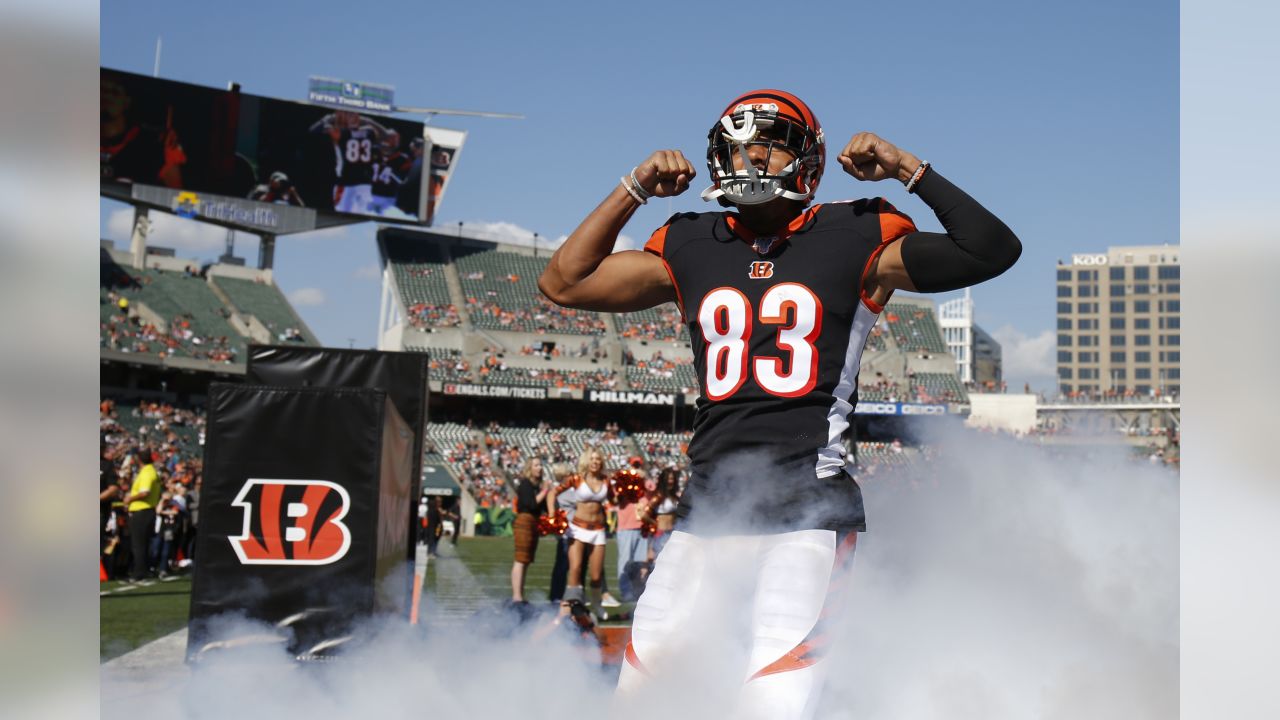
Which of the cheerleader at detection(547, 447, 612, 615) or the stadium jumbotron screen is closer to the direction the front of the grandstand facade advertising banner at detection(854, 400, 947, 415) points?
the cheerleader

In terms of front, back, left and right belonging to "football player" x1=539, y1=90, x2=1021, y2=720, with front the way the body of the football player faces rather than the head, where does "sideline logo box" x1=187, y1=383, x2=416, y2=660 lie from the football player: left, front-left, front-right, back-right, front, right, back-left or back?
back-right

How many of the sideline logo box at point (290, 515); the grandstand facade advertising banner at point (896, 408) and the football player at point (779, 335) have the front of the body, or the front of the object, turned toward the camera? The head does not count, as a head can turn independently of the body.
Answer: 3

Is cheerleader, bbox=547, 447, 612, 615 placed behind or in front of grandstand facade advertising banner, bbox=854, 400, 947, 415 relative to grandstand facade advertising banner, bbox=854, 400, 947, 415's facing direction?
in front

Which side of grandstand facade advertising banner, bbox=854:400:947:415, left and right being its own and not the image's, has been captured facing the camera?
front

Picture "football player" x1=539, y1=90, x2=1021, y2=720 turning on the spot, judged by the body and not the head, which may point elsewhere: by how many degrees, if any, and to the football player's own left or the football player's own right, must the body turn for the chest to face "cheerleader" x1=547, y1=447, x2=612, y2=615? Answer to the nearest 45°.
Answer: approximately 180°

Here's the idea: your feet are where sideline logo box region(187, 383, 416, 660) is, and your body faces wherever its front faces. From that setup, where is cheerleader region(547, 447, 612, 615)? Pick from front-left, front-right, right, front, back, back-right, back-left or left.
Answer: back-left

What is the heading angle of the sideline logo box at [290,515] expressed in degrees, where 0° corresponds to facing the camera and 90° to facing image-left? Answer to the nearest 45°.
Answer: approximately 0°

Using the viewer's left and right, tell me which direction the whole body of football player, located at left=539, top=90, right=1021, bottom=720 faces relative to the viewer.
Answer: facing the viewer

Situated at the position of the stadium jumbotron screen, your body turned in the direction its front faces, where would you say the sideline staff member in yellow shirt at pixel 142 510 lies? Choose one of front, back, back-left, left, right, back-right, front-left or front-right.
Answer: front-right

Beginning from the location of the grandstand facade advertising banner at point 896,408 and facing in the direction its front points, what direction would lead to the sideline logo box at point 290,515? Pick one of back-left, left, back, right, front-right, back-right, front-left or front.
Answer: front

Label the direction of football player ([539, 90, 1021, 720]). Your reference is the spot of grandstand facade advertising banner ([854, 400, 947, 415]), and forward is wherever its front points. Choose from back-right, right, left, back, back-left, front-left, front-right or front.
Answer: front
